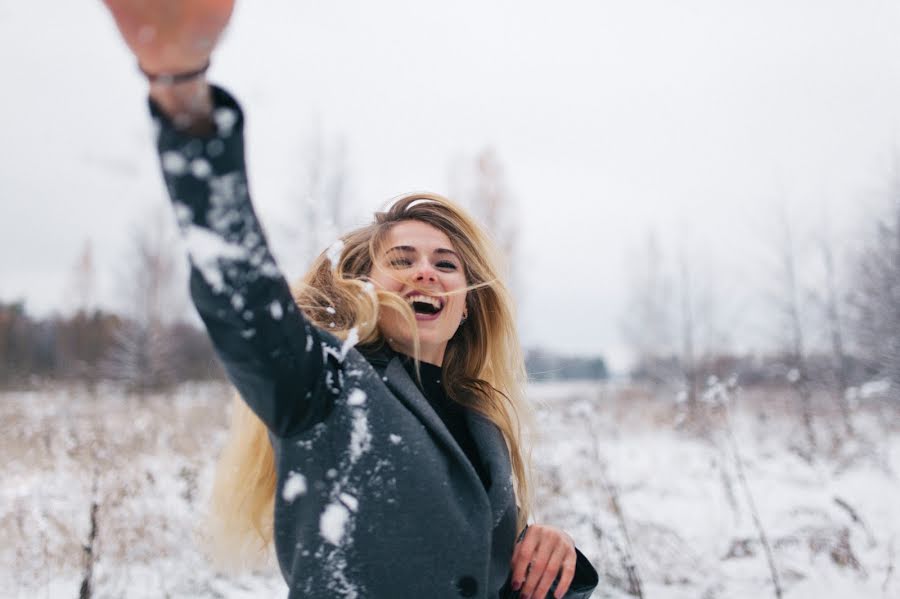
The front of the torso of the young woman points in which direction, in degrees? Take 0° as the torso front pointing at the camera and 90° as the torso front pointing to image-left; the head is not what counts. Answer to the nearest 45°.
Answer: approximately 315°

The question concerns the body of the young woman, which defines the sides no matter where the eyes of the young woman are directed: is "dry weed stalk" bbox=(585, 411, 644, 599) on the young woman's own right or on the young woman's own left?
on the young woman's own left

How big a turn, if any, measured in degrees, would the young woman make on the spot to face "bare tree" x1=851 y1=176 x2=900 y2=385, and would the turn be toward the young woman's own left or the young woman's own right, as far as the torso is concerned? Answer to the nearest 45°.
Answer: approximately 90° to the young woman's own left
